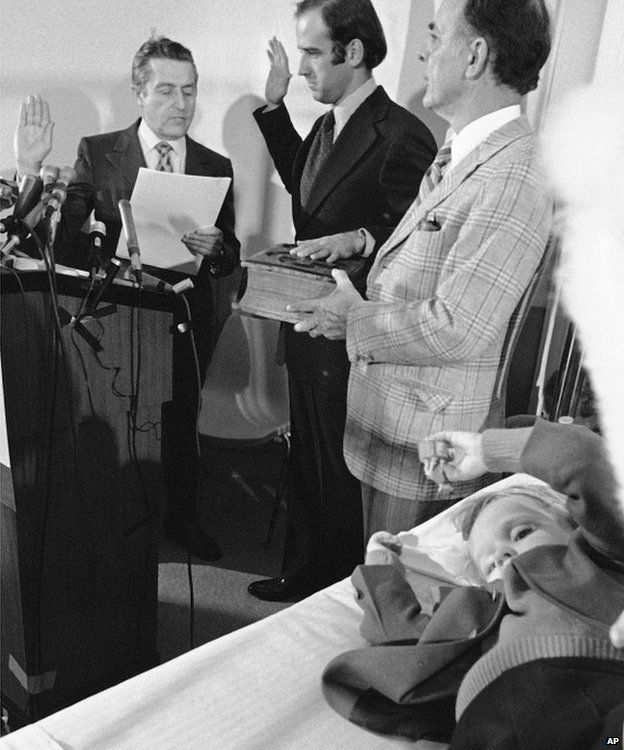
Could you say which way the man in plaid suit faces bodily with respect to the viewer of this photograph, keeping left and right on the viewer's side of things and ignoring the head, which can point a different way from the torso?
facing to the left of the viewer

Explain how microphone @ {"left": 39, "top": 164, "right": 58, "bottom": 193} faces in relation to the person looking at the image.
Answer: facing away from the viewer

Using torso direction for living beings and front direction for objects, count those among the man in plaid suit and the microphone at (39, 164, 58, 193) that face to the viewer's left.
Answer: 1

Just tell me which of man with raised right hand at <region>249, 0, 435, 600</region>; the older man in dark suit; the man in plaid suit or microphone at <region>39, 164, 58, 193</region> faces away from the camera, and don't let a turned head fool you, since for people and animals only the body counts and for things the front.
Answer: the microphone
